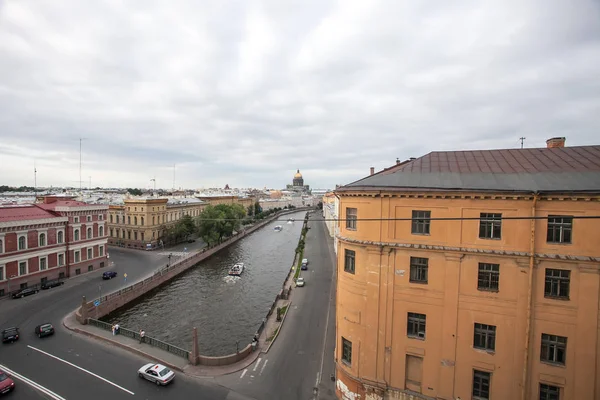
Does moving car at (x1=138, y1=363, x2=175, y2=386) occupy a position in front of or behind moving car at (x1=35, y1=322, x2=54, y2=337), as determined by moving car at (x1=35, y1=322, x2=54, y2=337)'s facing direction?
behind

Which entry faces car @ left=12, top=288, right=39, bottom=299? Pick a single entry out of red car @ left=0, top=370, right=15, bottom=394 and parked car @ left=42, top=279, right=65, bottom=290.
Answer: parked car @ left=42, top=279, right=65, bottom=290

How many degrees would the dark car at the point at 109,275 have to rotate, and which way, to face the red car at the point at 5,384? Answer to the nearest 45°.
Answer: approximately 45° to its left
